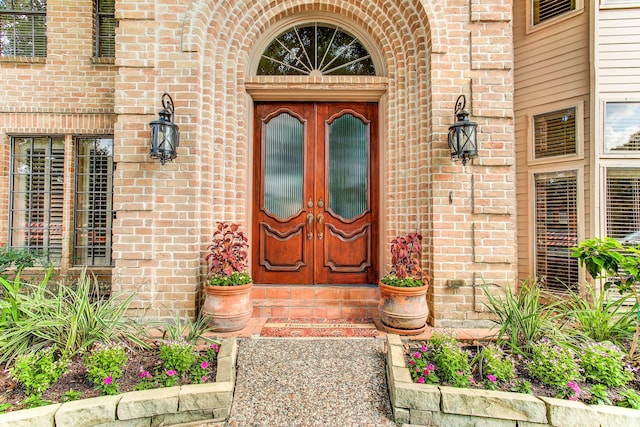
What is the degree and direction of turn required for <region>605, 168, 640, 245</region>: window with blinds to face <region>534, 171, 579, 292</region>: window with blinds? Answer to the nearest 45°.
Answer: approximately 90° to its right

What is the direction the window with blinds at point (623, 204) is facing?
toward the camera

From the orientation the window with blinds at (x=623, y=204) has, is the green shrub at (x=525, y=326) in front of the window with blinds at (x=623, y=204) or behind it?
in front

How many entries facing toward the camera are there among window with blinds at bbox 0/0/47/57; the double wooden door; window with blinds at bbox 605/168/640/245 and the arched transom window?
4

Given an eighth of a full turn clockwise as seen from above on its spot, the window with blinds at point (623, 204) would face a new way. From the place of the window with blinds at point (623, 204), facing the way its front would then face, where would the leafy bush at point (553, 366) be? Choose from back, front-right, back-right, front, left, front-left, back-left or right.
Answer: front-left

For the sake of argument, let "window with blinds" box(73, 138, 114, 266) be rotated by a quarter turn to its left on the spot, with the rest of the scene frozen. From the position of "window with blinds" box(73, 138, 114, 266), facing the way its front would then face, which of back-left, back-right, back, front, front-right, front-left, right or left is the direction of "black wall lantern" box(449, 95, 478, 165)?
front-right

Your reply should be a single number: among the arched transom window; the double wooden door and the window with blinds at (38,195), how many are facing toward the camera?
3

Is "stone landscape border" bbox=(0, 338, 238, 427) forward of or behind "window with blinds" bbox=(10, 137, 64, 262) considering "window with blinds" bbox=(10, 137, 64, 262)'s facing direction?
forward

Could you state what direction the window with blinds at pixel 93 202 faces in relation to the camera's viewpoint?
facing the viewer

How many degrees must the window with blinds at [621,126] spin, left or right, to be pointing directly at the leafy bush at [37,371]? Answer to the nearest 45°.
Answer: approximately 45° to its right

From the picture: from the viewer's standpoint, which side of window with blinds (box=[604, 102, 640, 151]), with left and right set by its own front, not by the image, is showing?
front

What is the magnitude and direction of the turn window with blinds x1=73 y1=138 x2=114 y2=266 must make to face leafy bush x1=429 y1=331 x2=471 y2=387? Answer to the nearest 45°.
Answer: approximately 45° to its left

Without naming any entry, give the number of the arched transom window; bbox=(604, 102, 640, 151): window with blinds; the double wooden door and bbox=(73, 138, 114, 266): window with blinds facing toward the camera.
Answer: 4

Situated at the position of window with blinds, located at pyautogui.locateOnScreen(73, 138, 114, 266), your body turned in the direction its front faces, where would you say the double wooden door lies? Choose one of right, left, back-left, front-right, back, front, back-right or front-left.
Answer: front-left
